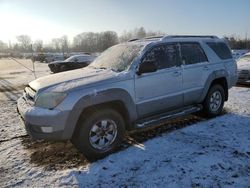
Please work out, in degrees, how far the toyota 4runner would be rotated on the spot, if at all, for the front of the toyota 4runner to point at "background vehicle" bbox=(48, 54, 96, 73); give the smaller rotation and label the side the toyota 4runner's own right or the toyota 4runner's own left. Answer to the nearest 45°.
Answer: approximately 135° to the toyota 4runner's own right

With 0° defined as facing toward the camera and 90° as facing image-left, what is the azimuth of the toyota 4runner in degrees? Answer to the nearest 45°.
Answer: approximately 45°

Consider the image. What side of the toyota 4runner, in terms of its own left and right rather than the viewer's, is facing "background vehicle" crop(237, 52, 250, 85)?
back

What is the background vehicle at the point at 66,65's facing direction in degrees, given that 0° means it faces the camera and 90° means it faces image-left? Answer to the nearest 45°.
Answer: approximately 45°
